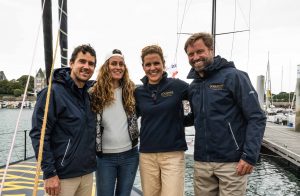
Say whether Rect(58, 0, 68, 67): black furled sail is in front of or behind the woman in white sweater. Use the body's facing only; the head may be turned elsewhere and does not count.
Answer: behind

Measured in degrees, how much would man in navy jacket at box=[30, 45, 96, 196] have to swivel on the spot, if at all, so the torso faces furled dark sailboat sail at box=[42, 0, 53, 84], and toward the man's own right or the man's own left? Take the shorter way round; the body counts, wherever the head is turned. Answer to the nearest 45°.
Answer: approximately 135° to the man's own left

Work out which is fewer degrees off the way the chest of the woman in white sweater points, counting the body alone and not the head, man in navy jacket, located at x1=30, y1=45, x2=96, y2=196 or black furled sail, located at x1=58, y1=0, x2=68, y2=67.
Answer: the man in navy jacket

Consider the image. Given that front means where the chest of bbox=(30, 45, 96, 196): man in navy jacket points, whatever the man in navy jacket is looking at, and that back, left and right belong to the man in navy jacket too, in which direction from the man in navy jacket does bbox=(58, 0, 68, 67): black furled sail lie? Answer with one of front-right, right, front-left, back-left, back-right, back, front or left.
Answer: back-left

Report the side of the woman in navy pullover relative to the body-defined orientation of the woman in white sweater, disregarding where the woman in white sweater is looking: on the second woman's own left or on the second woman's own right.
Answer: on the second woman's own left

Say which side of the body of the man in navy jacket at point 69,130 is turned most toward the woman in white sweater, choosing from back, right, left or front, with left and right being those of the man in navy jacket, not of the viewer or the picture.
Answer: left

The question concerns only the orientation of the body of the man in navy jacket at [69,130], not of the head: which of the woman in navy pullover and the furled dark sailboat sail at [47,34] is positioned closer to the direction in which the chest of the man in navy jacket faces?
the woman in navy pullover

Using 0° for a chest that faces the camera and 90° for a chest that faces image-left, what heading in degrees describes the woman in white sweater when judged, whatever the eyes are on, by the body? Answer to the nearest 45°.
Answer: approximately 0°

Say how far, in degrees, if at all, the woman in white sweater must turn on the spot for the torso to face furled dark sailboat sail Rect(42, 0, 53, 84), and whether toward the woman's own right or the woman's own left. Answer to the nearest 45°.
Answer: approximately 135° to the woman's own right
